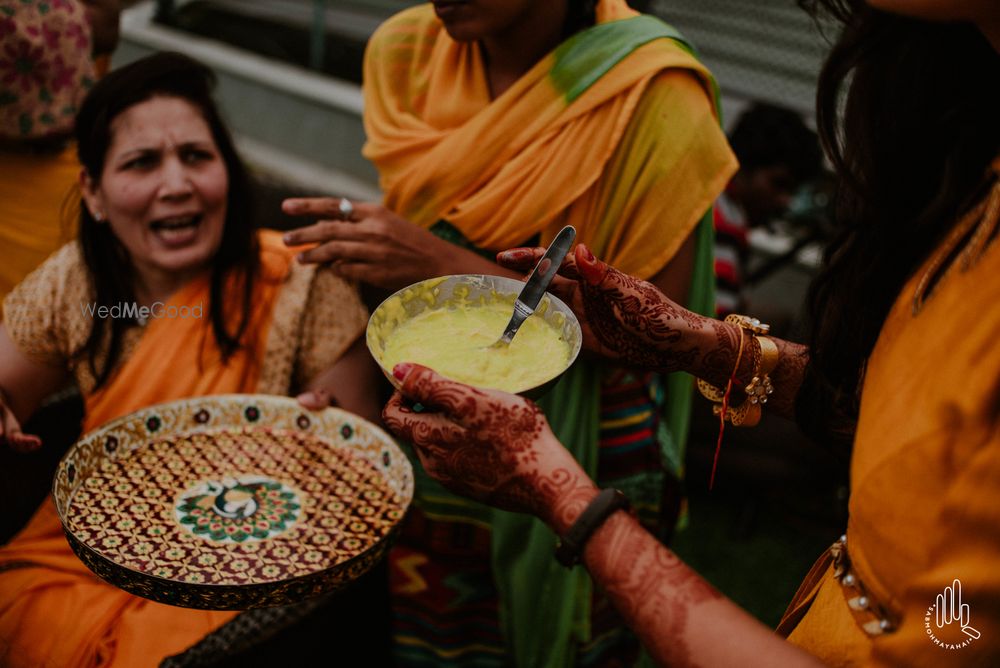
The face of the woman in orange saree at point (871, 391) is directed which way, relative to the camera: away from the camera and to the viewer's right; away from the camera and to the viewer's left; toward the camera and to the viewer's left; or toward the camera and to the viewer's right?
away from the camera and to the viewer's left

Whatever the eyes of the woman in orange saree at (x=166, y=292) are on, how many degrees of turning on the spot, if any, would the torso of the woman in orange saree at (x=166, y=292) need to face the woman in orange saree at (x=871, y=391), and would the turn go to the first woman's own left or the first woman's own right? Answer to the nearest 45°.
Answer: approximately 45° to the first woman's own left

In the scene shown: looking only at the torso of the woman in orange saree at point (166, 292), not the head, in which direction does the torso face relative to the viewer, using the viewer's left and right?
facing the viewer

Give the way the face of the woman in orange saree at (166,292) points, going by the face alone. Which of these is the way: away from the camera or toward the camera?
toward the camera

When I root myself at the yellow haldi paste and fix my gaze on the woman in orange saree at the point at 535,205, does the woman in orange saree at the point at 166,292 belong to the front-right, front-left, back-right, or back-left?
front-left

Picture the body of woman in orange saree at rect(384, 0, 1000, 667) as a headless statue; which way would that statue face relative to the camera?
to the viewer's left

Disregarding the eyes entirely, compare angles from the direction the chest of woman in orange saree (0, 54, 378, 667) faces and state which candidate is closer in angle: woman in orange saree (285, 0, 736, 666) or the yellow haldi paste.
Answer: the yellow haldi paste

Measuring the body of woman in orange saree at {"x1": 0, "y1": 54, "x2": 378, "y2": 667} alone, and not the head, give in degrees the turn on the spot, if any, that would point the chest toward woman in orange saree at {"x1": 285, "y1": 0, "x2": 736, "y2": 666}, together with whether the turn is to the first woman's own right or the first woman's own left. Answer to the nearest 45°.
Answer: approximately 90° to the first woman's own left

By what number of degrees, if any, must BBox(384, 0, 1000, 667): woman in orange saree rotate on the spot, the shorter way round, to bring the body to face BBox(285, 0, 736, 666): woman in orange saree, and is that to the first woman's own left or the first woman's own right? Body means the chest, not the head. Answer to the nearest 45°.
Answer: approximately 45° to the first woman's own right
